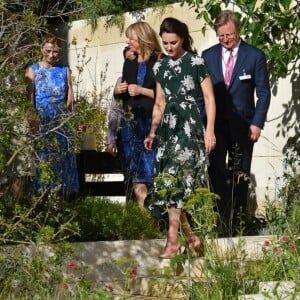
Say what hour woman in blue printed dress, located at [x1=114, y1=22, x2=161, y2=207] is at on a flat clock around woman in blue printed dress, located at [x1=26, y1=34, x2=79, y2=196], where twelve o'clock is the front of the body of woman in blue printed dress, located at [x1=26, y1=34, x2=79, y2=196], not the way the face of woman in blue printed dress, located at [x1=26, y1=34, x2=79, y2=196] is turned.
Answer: woman in blue printed dress, located at [x1=114, y1=22, x2=161, y2=207] is roughly at 9 o'clock from woman in blue printed dress, located at [x1=26, y1=34, x2=79, y2=196].

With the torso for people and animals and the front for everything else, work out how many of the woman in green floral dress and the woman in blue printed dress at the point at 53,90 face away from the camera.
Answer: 0

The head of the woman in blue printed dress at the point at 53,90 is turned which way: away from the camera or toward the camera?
toward the camera

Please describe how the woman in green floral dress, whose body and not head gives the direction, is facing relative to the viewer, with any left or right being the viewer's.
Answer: facing the viewer and to the left of the viewer

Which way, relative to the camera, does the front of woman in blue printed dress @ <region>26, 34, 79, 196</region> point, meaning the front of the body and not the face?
toward the camera

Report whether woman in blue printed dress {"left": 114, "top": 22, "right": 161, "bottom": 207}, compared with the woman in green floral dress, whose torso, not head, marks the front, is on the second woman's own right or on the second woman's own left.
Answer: on the second woman's own right

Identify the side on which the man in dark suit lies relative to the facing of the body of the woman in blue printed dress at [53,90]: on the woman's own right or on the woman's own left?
on the woman's own left
